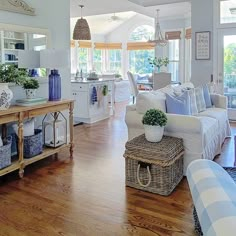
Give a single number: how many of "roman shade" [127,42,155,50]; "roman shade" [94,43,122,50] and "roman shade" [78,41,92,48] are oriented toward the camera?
3

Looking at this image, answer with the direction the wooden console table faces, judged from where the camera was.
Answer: facing the viewer and to the right of the viewer

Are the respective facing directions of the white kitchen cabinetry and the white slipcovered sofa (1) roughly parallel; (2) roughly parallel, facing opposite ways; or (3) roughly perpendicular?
roughly perpendicular

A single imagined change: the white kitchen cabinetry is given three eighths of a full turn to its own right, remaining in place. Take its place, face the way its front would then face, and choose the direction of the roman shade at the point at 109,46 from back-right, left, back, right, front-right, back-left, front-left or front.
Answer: front

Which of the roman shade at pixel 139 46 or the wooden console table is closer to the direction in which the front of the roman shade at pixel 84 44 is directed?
the wooden console table

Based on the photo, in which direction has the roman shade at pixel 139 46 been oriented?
toward the camera

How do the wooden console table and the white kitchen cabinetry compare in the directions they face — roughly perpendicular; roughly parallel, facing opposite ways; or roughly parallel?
roughly perpendicular

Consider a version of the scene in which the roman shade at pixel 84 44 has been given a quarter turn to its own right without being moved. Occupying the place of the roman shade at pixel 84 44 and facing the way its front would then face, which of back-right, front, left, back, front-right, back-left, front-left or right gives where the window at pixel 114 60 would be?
back-right

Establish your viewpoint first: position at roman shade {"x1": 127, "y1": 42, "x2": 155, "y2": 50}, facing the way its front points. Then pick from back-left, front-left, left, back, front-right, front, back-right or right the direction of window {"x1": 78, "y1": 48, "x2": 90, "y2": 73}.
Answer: right

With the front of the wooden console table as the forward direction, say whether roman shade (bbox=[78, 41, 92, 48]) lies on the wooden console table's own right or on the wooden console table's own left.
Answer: on the wooden console table's own left

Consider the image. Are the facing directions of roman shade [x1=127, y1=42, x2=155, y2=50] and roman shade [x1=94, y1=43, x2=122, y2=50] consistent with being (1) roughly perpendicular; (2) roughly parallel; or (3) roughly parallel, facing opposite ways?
roughly parallel

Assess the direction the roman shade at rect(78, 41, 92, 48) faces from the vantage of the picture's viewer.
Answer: facing the viewer

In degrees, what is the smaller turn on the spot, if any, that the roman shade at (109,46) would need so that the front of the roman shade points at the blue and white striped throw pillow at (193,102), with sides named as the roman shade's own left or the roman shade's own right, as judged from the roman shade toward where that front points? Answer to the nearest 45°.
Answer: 0° — it already faces it
